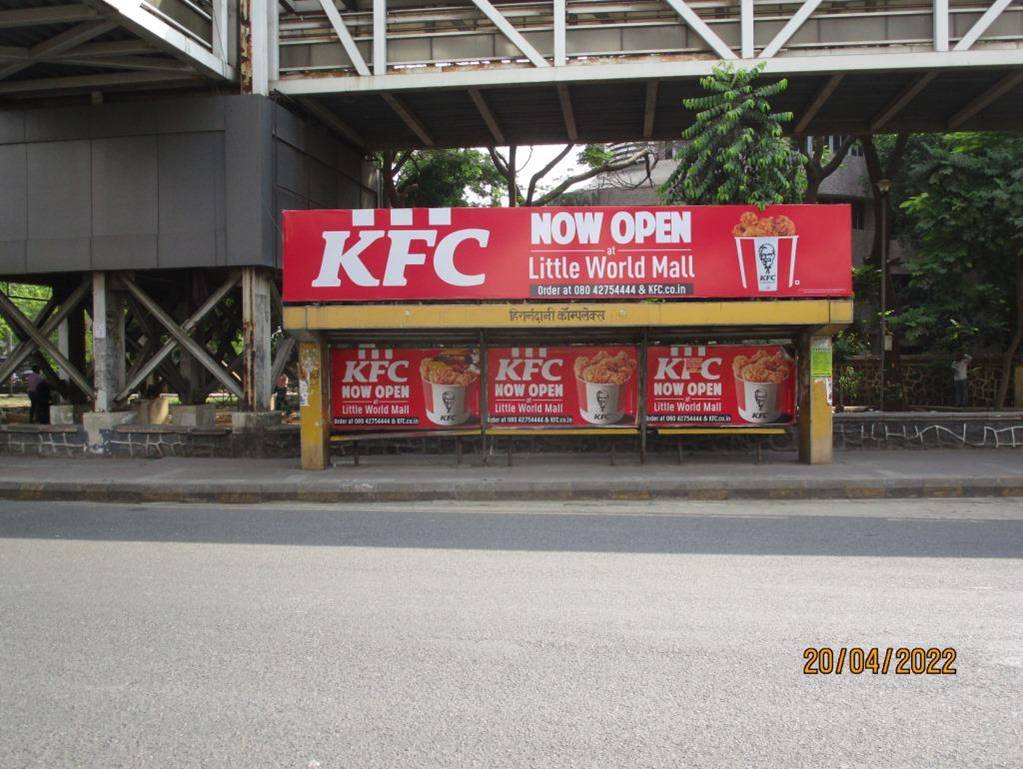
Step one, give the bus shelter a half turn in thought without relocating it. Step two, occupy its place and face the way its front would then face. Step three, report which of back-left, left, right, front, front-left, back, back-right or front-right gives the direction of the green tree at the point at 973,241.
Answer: front-right

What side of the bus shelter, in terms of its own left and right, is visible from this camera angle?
front

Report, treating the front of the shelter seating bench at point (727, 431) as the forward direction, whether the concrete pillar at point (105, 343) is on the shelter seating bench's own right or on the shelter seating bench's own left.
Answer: on the shelter seating bench's own right

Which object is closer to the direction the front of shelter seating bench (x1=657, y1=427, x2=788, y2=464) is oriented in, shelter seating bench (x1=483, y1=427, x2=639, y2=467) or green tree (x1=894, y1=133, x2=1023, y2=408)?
the shelter seating bench

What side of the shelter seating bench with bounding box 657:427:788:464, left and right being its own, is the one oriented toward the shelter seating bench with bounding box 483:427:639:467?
right

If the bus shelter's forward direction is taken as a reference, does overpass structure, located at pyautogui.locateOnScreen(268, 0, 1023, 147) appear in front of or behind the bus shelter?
behind

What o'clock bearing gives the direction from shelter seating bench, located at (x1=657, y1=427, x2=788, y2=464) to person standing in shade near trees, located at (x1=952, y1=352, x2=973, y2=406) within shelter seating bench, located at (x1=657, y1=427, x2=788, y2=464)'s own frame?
The person standing in shade near trees is roughly at 7 o'clock from the shelter seating bench.

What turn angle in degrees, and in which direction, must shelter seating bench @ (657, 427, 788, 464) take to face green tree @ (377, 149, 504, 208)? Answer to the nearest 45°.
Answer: approximately 135° to its right

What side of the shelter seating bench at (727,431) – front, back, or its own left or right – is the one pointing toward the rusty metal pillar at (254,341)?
right
